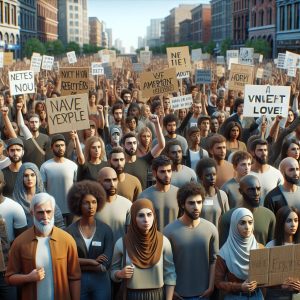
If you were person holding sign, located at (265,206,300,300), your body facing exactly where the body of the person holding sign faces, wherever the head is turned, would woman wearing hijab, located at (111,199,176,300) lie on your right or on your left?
on your right

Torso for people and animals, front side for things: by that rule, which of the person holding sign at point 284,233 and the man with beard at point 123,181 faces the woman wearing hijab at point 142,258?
the man with beard

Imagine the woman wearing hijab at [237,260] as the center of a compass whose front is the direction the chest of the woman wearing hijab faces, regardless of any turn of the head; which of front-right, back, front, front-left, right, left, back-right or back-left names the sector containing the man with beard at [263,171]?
back-left

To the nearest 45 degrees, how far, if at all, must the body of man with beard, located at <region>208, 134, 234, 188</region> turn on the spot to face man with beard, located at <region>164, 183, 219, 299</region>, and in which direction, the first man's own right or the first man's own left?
approximately 45° to the first man's own right

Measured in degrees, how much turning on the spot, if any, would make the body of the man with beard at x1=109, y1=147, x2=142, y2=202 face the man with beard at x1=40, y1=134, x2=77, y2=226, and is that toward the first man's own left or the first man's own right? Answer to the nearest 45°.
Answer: approximately 135° to the first man's own right

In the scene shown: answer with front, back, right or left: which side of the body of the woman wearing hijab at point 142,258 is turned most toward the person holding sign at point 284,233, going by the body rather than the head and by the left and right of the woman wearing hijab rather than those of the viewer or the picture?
left

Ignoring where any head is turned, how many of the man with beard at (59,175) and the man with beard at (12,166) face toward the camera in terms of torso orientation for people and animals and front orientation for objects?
2

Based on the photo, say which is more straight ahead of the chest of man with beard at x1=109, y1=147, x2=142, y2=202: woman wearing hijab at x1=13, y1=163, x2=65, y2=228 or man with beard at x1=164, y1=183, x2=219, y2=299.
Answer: the man with beard

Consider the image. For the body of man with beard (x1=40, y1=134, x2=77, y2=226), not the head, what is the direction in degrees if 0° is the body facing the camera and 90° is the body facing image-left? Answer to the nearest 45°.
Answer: approximately 0°

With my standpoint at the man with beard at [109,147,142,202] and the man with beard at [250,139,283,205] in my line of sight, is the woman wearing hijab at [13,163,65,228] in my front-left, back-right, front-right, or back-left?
back-right

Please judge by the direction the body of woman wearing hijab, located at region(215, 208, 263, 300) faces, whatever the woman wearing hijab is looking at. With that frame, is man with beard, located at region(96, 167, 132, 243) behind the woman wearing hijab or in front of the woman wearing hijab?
behind
